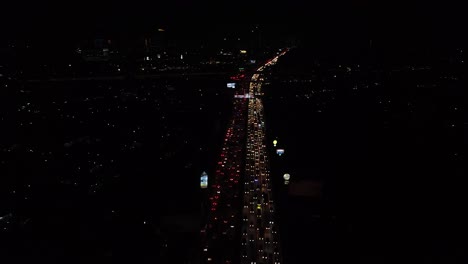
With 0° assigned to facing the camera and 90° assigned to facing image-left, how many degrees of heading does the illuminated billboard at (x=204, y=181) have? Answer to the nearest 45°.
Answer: approximately 0°
